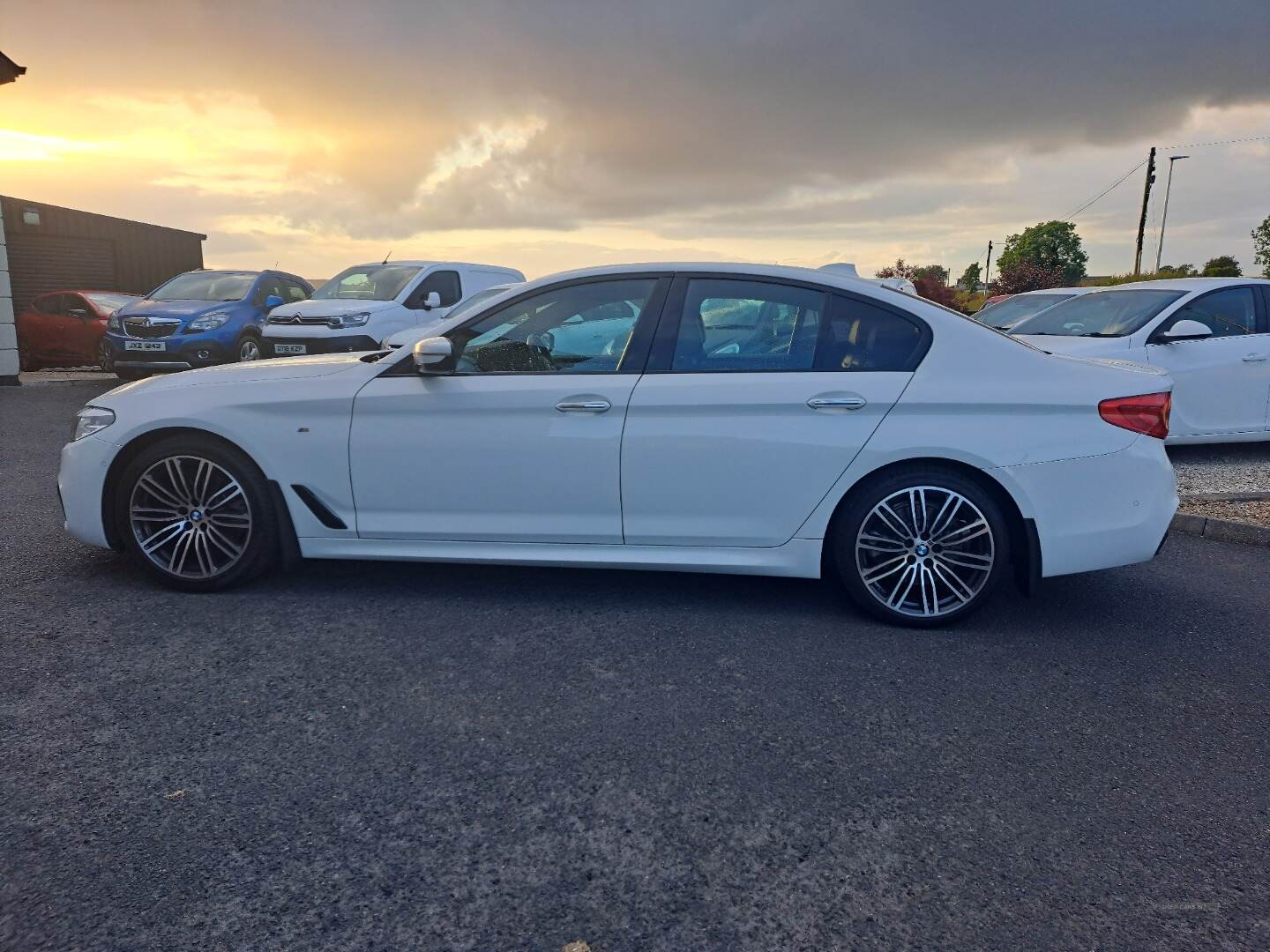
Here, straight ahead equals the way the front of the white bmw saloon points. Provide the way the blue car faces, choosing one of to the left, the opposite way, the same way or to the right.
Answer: to the left

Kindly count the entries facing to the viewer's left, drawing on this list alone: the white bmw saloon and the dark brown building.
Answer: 1

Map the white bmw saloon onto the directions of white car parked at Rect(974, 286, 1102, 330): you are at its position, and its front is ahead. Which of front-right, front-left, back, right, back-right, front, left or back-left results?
front-left

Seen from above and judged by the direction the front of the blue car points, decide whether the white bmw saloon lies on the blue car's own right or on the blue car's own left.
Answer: on the blue car's own left

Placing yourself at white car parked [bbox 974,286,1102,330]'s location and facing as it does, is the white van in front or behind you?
in front

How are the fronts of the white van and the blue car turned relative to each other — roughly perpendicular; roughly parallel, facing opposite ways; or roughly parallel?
roughly parallel

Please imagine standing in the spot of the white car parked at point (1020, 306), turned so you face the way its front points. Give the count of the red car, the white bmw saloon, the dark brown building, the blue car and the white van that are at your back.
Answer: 0

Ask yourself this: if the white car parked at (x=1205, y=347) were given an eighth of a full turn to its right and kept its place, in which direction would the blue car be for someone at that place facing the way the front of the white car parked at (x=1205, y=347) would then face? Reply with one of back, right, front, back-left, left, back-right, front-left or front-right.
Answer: front

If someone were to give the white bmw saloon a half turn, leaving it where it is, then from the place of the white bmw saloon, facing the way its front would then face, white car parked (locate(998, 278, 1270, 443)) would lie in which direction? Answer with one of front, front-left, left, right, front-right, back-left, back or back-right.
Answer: front-left

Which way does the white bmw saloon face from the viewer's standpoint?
to the viewer's left

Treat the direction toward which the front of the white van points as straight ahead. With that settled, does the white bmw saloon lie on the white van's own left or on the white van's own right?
on the white van's own left

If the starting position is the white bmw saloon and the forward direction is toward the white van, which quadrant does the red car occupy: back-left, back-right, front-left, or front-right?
front-left

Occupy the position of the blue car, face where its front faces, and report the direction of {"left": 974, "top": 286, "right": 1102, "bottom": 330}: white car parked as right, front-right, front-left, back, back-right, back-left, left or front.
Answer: left

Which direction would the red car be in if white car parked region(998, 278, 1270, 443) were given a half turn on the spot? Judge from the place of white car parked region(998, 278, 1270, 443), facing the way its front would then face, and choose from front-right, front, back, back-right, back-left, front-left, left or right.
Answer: back-left

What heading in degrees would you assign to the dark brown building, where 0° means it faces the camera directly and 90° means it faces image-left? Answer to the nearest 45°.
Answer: approximately 315°

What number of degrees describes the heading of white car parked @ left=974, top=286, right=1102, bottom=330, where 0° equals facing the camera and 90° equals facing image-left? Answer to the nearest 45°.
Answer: approximately 45°

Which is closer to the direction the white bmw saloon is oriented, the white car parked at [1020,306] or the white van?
the white van

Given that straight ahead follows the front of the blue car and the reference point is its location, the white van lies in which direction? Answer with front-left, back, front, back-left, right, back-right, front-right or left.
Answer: left

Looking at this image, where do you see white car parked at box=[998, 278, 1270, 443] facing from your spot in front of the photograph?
facing the viewer and to the left of the viewer
